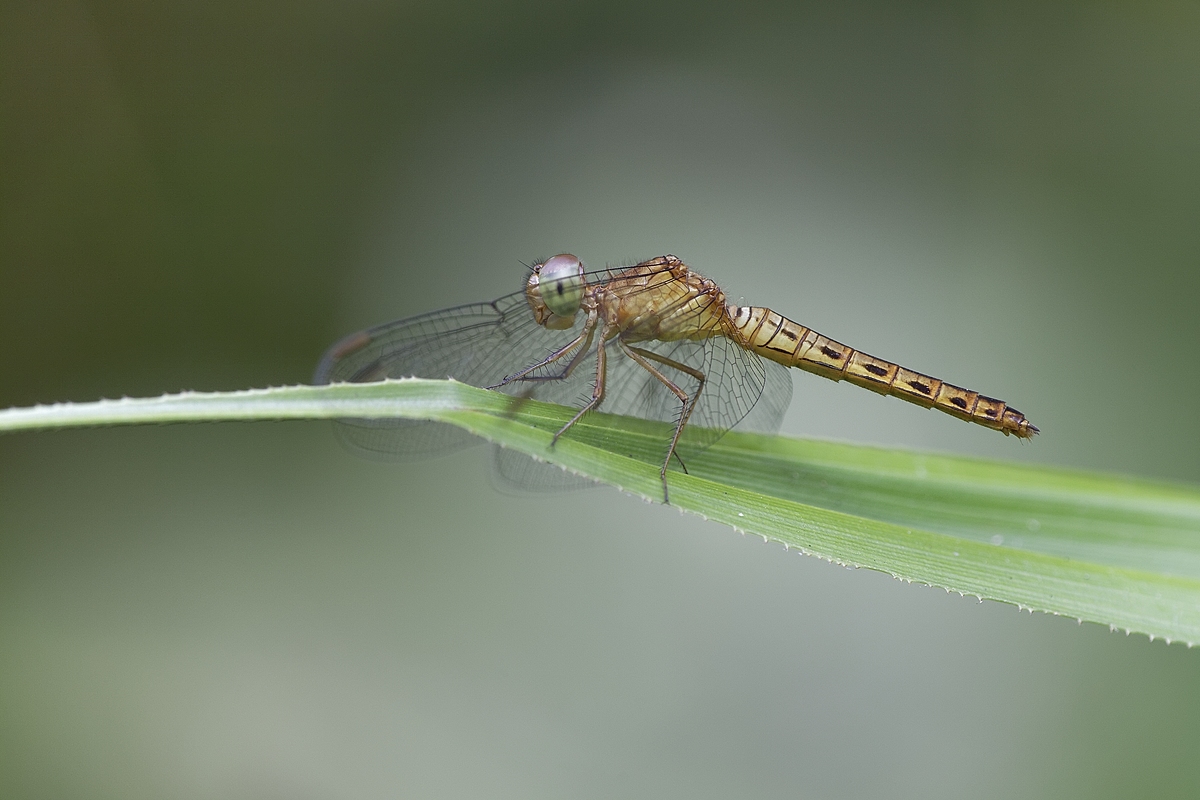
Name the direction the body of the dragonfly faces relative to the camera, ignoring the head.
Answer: to the viewer's left
